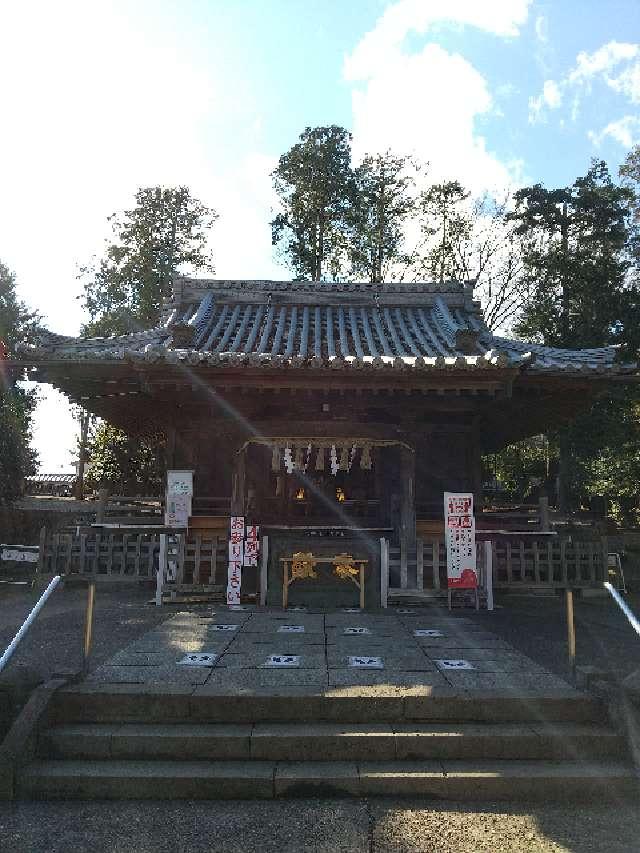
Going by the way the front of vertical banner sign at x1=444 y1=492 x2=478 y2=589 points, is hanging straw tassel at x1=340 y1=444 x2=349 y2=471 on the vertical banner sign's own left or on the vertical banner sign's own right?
on the vertical banner sign's own right

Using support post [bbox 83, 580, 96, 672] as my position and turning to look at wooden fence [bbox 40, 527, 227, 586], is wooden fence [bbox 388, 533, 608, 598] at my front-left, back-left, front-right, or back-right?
front-right

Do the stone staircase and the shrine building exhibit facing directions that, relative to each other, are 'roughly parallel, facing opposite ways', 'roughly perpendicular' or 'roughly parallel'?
roughly parallel

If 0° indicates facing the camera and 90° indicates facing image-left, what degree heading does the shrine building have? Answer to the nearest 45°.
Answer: approximately 0°

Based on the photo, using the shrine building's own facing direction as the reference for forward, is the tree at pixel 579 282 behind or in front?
behind

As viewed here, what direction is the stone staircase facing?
toward the camera

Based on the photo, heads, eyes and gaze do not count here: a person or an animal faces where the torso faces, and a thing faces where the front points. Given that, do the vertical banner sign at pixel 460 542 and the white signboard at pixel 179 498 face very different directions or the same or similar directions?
same or similar directions

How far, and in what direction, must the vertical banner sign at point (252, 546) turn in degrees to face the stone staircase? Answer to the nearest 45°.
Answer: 0° — it already faces it

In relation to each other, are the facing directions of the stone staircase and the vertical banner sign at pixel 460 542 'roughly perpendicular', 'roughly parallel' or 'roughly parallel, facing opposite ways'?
roughly parallel

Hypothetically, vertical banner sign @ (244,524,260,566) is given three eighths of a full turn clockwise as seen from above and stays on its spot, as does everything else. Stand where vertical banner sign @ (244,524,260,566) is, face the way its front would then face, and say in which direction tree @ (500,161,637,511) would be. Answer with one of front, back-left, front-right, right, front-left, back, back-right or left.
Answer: right

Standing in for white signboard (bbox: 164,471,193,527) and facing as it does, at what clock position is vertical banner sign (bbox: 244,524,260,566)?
The vertical banner sign is roughly at 10 o'clock from the white signboard.

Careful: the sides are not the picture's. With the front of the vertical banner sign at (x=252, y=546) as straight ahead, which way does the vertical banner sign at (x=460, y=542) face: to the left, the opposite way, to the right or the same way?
the same way

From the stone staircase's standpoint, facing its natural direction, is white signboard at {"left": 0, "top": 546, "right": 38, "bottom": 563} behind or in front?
behind

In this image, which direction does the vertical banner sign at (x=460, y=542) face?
toward the camera
